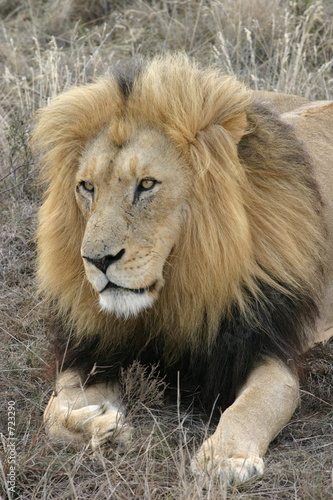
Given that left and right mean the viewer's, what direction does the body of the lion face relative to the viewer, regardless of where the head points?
facing the viewer and to the left of the viewer
